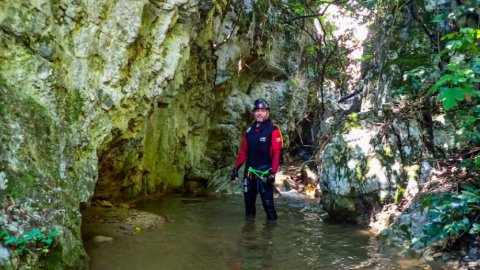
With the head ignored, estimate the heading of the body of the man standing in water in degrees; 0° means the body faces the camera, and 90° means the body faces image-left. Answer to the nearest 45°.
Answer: approximately 0°
